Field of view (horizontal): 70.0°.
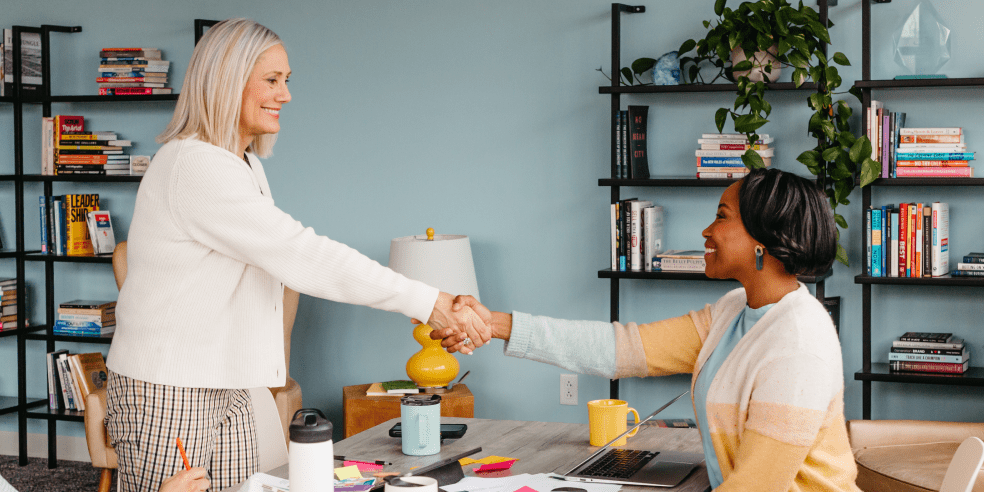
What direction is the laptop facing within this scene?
to the viewer's right

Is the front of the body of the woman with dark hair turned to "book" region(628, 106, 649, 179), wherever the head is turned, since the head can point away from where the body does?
no

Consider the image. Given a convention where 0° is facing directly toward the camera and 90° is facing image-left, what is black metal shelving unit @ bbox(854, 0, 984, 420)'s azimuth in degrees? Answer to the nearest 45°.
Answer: approximately 0°

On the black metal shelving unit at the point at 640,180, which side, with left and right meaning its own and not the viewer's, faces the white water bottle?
front

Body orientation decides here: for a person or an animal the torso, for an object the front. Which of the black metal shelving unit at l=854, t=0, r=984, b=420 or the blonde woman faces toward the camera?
the black metal shelving unit

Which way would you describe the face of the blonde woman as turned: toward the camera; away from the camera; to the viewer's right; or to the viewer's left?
to the viewer's right

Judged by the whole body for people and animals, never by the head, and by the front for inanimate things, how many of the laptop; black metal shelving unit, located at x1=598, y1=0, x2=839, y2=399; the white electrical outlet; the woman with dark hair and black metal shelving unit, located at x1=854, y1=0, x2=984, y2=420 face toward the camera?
3

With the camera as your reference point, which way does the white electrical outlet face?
facing the viewer

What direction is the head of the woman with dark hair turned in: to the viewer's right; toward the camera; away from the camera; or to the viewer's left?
to the viewer's left

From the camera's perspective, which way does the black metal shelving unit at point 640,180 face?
toward the camera

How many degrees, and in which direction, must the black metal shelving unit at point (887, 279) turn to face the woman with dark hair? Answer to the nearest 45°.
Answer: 0° — it already faces them

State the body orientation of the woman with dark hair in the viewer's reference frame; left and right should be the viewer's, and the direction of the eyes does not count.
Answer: facing to the left of the viewer

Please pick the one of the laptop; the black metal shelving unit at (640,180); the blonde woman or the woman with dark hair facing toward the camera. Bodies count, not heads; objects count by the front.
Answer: the black metal shelving unit

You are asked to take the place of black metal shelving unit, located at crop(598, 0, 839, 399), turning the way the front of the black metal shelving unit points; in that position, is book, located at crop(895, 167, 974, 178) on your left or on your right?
on your left

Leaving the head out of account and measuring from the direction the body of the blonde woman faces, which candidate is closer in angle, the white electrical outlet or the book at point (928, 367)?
the book

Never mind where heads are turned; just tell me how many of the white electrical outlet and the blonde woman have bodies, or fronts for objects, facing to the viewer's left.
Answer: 0

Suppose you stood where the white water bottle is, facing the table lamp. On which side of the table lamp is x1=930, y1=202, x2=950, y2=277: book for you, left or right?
right

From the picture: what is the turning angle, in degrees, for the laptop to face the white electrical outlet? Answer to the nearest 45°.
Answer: approximately 90° to its left

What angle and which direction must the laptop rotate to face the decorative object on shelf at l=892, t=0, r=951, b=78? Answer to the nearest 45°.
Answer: approximately 45° to its left
